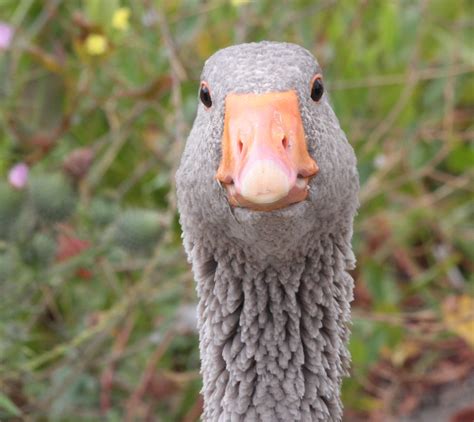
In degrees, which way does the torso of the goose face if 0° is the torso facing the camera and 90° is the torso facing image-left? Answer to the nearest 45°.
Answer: approximately 0°
